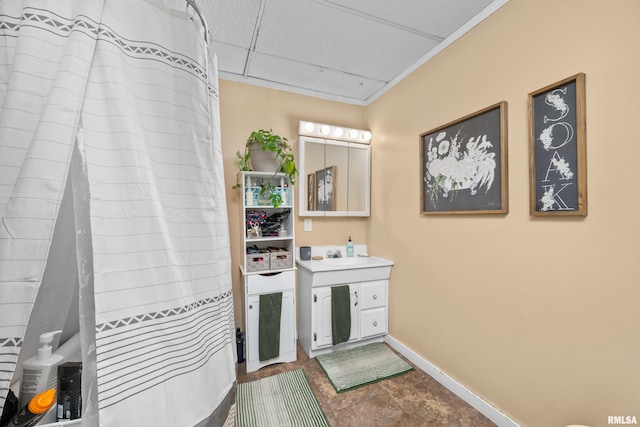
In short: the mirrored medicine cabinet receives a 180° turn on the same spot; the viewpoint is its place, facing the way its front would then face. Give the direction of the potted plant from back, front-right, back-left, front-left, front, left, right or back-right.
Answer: left

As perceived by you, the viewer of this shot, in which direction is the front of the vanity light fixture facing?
facing the viewer and to the right of the viewer

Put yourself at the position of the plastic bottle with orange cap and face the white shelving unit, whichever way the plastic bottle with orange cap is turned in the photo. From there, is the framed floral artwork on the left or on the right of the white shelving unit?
right

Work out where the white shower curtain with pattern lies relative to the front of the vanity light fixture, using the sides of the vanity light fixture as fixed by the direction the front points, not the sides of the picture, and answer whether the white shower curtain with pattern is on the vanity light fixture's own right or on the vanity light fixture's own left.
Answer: on the vanity light fixture's own right

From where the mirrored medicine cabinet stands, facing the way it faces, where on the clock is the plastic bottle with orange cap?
The plastic bottle with orange cap is roughly at 2 o'clock from the mirrored medicine cabinet.

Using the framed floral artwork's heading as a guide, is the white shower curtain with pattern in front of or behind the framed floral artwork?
in front

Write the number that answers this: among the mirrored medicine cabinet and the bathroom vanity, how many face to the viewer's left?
0

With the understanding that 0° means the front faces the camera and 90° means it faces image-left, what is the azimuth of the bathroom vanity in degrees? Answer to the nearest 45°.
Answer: approximately 315°

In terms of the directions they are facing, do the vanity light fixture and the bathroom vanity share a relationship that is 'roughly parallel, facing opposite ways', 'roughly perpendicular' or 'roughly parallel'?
roughly parallel
